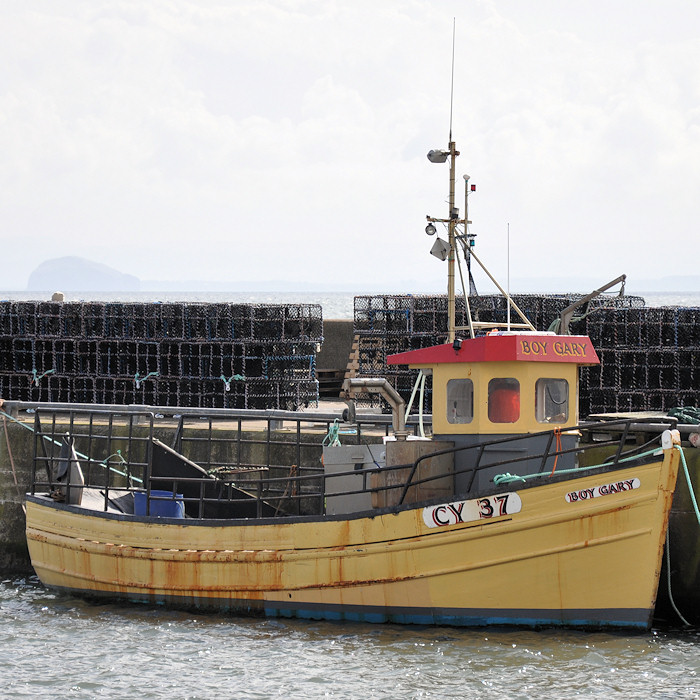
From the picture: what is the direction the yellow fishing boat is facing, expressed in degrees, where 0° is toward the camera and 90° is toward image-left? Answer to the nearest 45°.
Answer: approximately 315°

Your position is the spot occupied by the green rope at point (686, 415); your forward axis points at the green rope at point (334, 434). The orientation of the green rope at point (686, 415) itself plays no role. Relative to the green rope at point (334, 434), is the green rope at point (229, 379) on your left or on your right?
right

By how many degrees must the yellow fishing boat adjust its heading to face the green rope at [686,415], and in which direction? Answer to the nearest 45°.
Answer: approximately 45° to its left

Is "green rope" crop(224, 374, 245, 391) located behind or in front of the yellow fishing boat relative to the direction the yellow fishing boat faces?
behind
